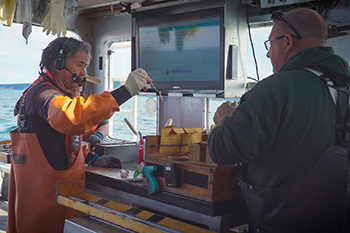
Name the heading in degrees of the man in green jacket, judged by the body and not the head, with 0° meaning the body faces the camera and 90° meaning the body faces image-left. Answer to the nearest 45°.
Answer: approximately 135°

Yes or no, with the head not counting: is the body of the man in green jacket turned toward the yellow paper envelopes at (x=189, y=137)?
yes
